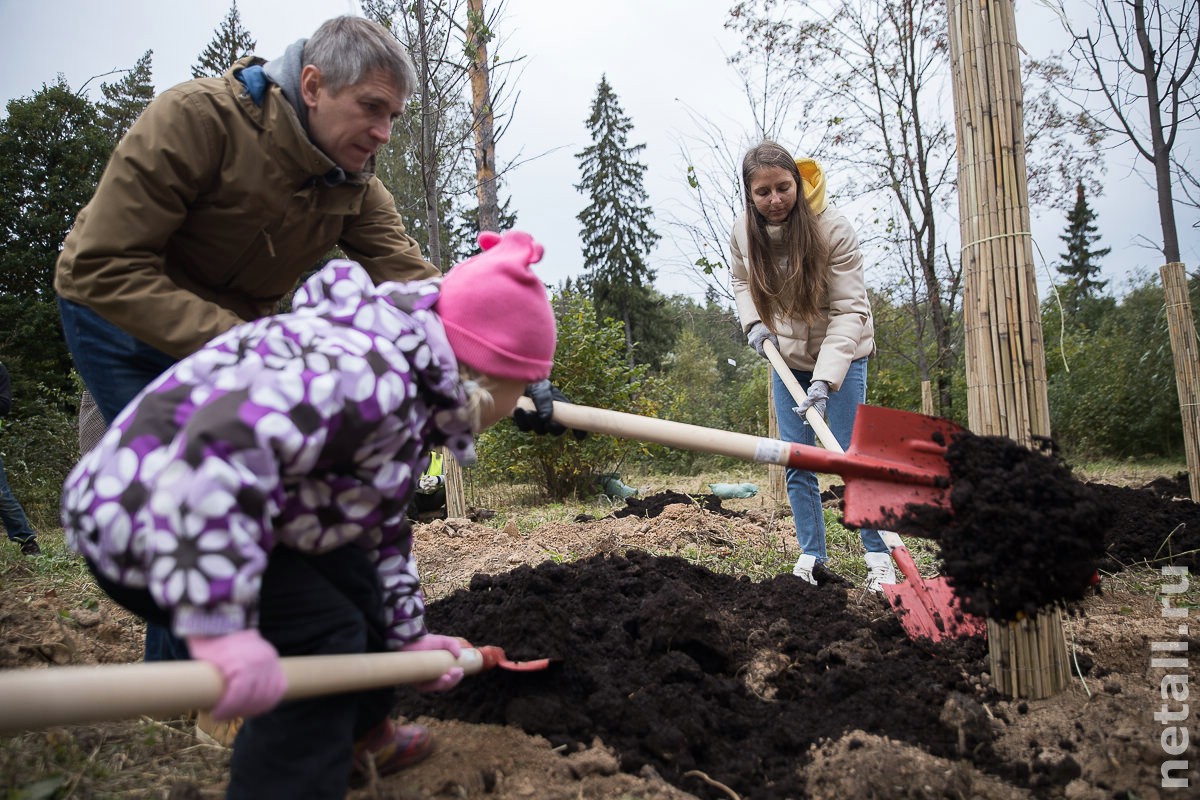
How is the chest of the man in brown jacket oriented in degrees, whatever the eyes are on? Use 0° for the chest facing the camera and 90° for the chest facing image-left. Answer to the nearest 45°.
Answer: approximately 315°

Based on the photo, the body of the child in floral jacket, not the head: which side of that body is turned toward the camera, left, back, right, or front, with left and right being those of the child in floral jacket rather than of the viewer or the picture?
right

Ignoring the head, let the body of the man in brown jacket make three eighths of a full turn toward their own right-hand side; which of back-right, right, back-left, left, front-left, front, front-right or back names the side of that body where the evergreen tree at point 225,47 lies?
right

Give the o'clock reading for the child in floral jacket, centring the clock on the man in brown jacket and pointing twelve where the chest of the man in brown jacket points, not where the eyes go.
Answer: The child in floral jacket is roughly at 1 o'clock from the man in brown jacket.

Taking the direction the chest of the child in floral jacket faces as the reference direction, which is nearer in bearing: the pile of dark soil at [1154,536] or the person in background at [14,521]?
the pile of dark soil

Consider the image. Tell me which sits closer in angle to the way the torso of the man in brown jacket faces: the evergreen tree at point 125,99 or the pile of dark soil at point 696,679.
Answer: the pile of dark soil

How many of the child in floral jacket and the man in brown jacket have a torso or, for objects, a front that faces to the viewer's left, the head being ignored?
0

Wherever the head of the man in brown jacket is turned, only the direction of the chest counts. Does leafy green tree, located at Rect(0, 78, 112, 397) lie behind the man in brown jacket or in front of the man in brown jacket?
behind

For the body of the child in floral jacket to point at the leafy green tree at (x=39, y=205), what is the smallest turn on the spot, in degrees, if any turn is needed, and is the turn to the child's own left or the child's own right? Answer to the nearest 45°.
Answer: approximately 90° to the child's own left

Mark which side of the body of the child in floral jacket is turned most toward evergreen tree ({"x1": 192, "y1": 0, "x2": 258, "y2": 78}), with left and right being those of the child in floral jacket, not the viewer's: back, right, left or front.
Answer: left

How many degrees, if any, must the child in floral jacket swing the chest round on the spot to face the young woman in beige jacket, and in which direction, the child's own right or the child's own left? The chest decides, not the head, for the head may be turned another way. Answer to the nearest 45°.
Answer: approximately 45° to the child's own left
